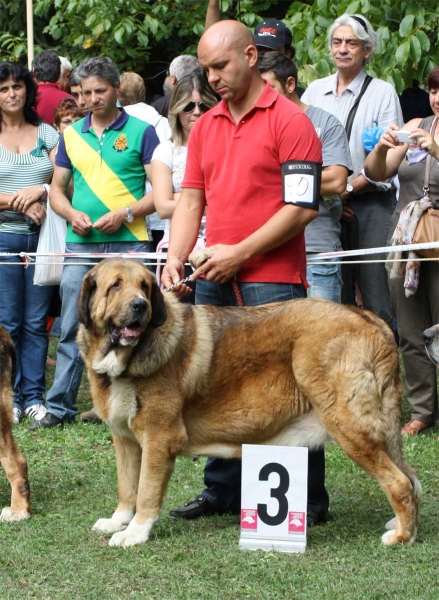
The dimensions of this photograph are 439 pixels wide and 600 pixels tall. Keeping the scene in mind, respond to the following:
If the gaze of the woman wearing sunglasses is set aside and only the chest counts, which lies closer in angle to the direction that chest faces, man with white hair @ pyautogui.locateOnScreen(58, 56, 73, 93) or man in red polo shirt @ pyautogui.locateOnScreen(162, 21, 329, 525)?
the man in red polo shirt

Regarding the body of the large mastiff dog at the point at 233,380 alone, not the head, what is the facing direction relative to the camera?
to the viewer's left

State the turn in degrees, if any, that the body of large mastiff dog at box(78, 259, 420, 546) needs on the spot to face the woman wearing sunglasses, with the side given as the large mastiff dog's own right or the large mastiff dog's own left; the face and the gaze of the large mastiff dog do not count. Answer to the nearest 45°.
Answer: approximately 90° to the large mastiff dog's own right

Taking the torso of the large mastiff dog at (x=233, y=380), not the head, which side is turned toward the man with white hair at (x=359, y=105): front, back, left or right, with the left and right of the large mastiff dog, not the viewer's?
right

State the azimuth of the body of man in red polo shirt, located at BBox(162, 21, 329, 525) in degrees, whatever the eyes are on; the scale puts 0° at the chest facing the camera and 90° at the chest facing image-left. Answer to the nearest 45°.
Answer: approximately 45°

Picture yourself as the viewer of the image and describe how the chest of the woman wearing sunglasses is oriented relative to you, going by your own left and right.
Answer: facing the viewer and to the right of the viewer

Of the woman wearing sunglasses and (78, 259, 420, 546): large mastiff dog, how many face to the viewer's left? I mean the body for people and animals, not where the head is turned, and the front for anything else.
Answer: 1

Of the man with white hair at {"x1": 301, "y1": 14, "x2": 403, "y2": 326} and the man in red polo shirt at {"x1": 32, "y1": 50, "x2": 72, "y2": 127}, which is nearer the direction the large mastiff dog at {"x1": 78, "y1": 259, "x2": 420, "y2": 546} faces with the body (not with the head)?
the man in red polo shirt
